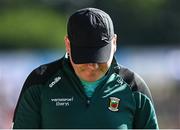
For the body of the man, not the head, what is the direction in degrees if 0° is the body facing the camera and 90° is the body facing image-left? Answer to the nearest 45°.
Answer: approximately 0°
